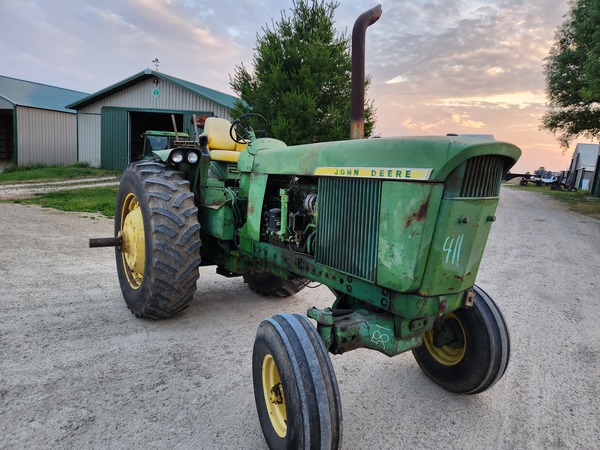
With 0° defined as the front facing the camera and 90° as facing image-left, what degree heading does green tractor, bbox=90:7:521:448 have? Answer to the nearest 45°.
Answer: approximately 315°

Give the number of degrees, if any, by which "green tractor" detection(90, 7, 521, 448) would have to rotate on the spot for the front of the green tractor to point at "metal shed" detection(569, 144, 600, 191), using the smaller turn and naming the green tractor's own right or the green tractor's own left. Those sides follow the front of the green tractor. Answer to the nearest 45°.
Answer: approximately 90° to the green tractor's own left

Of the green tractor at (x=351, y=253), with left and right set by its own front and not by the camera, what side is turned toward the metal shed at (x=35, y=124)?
back

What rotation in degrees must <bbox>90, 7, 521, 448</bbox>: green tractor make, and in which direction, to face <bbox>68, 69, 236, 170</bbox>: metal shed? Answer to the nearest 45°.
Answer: approximately 180°

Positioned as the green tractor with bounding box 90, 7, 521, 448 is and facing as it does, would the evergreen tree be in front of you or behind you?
behind
